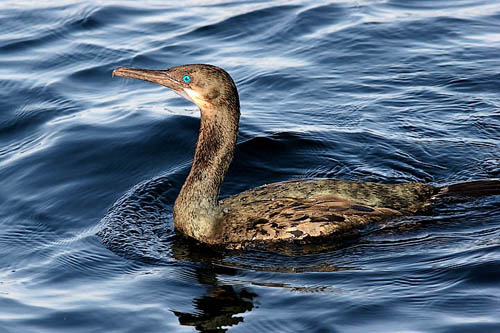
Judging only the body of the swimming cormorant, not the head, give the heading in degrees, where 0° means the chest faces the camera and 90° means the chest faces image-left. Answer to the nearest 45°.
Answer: approximately 90°
